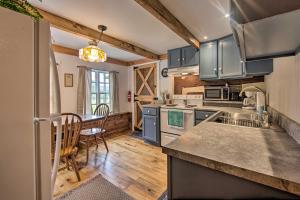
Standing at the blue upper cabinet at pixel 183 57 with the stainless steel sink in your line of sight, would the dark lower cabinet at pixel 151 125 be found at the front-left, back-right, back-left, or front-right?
back-right

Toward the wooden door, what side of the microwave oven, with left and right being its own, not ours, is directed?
right

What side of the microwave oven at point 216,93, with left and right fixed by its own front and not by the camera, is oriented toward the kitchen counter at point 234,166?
front

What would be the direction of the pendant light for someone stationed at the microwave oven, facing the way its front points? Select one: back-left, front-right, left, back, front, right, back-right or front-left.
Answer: front-right

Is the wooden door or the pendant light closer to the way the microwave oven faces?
the pendant light

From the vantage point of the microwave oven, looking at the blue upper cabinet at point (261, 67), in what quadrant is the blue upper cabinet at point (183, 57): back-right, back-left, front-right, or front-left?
back-right

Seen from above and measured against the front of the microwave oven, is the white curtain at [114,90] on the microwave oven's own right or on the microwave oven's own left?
on the microwave oven's own right

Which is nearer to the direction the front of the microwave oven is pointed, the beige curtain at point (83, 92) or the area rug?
the area rug

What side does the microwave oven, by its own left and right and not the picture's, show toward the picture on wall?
right

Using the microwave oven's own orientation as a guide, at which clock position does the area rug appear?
The area rug is roughly at 1 o'clock from the microwave oven.

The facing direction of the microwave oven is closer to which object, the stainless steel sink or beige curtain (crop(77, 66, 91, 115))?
the stainless steel sink

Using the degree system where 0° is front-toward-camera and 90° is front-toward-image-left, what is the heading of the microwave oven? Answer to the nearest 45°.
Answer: approximately 0°
